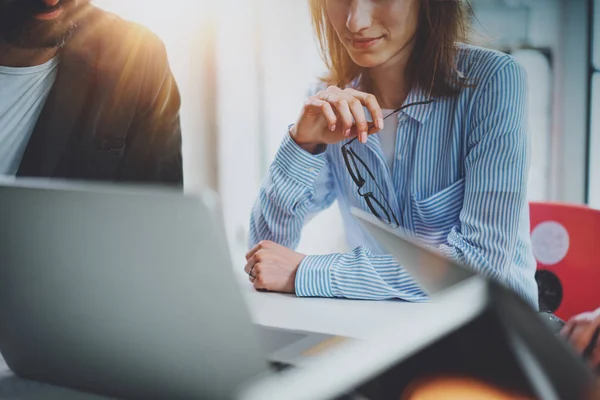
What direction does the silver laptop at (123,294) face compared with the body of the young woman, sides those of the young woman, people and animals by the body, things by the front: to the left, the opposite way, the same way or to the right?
the opposite way

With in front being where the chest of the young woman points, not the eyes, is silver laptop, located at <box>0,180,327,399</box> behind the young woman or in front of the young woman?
in front

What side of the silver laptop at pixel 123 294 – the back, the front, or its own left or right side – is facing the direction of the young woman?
front

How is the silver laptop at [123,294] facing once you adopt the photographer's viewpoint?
facing away from the viewer and to the right of the viewer

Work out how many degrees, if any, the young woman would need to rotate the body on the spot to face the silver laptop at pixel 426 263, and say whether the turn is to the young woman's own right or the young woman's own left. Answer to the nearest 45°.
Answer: approximately 45° to the young woman's own left

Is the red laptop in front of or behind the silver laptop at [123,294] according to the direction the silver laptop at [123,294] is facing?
in front

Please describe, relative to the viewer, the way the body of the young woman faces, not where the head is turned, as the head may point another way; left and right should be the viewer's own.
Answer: facing the viewer and to the left of the viewer
